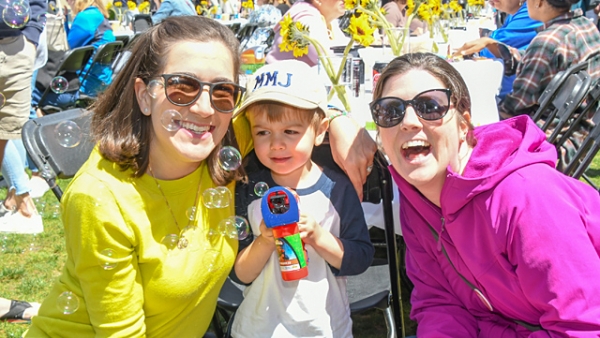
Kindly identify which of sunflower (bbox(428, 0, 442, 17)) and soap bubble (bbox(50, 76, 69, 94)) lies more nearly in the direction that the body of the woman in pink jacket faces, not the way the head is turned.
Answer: the soap bubble

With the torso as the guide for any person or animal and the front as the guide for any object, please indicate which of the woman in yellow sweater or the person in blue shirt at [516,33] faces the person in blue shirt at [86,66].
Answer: the person in blue shirt at [516,33]

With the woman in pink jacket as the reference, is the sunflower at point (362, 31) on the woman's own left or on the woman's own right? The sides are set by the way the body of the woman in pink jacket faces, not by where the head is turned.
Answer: on the woman's own right

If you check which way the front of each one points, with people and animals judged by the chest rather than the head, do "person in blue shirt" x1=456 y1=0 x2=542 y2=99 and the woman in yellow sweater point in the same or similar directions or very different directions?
very different directions

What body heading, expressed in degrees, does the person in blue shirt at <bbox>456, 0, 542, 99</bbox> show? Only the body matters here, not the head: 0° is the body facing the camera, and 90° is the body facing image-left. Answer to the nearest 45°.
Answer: approximately 90°

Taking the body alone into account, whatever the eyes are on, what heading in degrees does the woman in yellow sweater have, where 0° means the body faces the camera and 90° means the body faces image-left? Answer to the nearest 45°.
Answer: approximately 315°

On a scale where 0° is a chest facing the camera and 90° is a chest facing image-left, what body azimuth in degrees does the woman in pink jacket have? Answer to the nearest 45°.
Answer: approximately 45°

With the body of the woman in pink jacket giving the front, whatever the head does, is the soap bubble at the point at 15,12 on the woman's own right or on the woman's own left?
on the woman's own right

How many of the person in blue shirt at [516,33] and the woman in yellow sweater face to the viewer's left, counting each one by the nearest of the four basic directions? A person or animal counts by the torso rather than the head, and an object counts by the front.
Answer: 1

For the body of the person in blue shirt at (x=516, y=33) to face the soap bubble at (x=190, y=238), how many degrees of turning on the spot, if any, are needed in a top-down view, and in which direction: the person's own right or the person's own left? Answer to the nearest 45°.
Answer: approximately 90° to the person's own left
